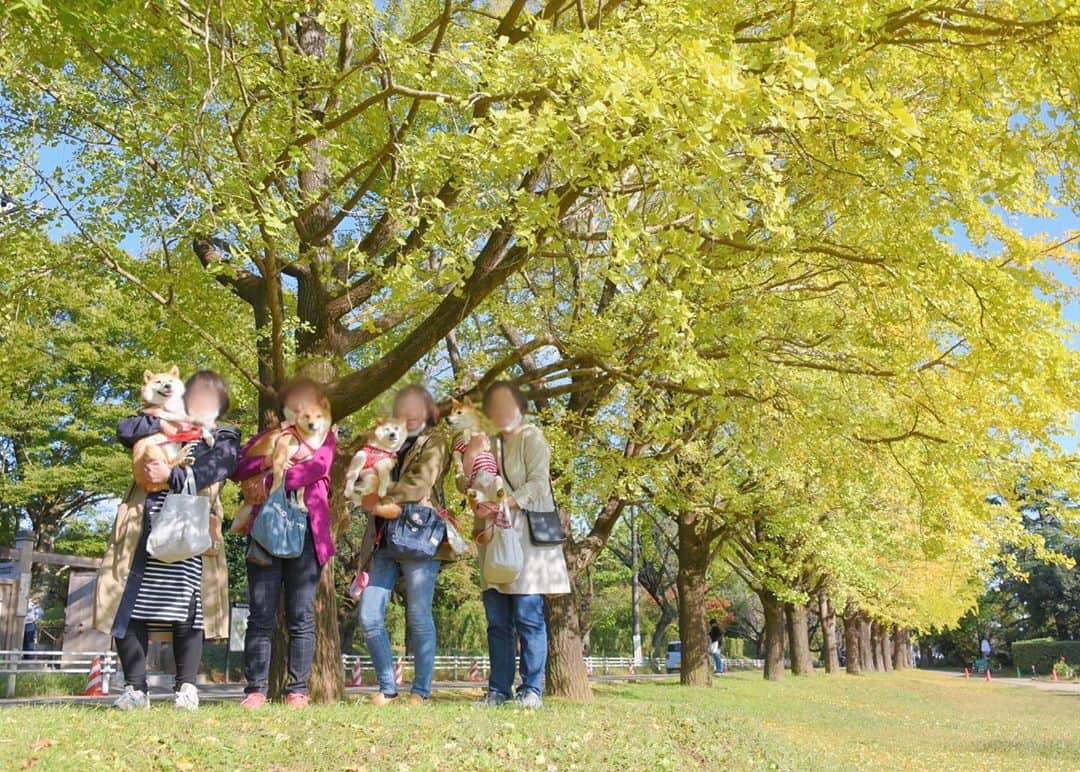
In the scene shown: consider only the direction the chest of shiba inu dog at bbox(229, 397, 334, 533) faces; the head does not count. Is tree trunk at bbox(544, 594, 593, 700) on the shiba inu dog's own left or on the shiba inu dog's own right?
on the shiba inu dog's own left

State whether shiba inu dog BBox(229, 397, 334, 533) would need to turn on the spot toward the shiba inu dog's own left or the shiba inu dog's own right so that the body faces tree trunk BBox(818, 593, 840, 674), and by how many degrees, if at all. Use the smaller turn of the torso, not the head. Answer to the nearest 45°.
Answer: approximately 90° to the shiba inu dog's own left

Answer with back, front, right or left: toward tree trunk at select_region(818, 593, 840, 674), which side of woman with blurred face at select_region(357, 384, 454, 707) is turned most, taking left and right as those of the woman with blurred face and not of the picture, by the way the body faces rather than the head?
back

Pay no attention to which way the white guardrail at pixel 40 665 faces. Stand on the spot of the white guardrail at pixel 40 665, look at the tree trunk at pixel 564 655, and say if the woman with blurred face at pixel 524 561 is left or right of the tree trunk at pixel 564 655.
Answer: right

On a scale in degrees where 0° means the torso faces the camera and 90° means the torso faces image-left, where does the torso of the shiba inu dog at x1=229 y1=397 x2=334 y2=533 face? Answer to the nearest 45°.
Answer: approximately 315°

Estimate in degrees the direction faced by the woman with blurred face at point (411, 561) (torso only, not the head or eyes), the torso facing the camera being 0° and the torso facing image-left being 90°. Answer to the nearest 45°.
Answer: approximately 45°

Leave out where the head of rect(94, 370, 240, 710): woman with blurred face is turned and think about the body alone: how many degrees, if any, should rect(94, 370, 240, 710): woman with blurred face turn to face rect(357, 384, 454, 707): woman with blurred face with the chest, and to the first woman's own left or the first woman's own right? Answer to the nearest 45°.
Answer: approximately 90° to the first woman's own left

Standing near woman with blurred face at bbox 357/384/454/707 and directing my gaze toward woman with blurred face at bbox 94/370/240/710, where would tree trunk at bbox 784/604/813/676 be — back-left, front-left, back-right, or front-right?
back-right

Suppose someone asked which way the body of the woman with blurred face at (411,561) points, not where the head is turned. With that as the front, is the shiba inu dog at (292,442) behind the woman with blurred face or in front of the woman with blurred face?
in front

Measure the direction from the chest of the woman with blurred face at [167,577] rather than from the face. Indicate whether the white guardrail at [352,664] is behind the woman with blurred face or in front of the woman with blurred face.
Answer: behind
